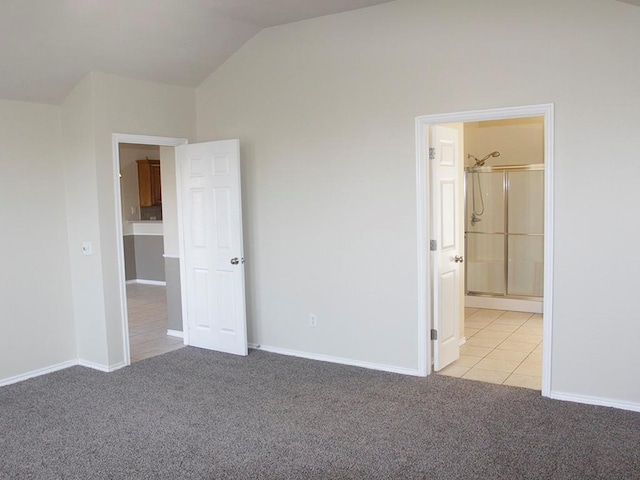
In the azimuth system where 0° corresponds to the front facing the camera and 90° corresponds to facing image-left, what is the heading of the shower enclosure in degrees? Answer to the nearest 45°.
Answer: approximately 0°

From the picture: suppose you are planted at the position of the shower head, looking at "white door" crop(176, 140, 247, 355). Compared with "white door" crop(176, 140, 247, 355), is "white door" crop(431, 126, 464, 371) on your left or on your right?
left

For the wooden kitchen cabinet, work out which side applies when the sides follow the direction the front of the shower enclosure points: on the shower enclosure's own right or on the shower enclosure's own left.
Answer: on the shower enclosure's own right

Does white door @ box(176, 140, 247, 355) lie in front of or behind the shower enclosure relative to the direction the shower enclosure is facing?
in front

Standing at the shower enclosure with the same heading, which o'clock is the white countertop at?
The white countertop is roughly at 3 o'clock from the shower enclosure.

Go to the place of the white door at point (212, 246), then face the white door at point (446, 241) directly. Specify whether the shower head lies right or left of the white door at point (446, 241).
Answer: left
